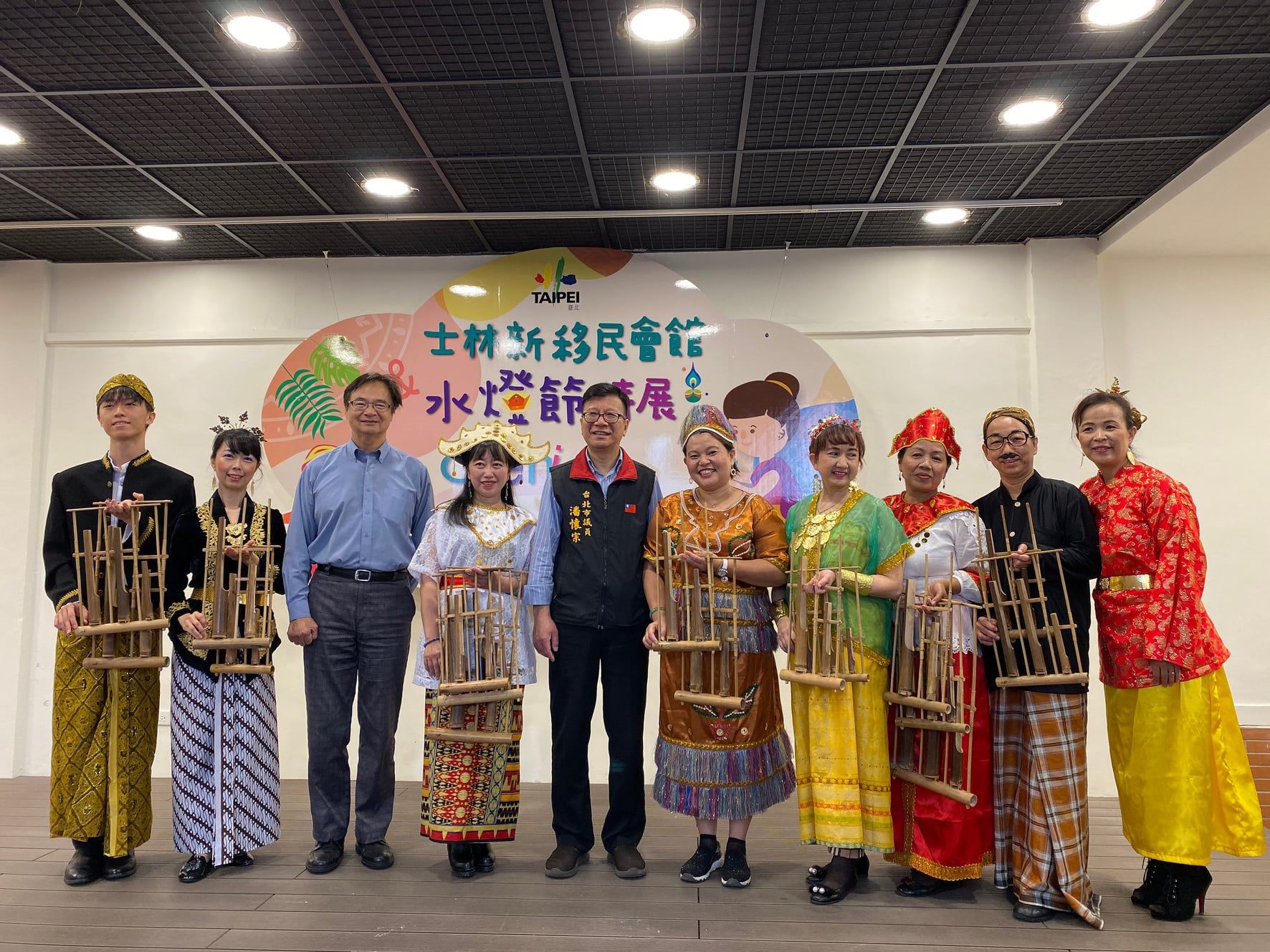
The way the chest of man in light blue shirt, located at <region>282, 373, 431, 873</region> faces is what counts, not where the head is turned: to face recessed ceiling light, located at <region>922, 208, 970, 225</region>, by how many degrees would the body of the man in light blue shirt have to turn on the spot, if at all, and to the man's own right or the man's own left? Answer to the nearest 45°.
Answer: approximately 90° to the man's own left

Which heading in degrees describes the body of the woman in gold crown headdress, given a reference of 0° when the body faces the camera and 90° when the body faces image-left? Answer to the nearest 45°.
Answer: approximately 0°

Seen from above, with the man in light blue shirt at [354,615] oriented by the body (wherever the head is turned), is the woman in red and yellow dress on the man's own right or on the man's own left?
on the man's own left

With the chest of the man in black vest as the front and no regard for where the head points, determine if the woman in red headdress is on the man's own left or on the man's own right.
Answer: on the man's own left
